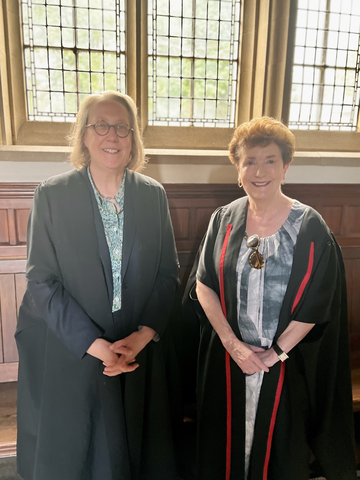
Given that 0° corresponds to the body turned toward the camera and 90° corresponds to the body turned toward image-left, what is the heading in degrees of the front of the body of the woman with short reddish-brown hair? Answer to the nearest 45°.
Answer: approximately 0°

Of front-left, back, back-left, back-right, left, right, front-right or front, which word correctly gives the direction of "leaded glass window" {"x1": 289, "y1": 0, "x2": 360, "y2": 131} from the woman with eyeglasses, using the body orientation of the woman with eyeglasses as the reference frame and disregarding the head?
back-left

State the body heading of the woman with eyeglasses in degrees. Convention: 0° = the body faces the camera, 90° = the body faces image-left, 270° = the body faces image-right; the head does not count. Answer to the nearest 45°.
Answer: approximately 0°

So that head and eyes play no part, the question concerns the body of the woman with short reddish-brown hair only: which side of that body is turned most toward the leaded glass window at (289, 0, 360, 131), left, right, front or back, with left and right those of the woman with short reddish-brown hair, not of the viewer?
back

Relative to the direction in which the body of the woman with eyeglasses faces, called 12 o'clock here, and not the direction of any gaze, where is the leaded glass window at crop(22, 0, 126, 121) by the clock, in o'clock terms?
The leaded glass window is roughly at 6 o'clock from the woman with eyeglasses.

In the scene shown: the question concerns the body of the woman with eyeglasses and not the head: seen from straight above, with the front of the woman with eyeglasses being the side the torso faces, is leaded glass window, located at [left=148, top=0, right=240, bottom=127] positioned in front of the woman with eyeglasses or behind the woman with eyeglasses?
behind

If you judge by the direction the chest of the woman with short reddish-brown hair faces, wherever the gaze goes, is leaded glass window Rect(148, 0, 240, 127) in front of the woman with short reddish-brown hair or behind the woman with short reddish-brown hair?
behind
